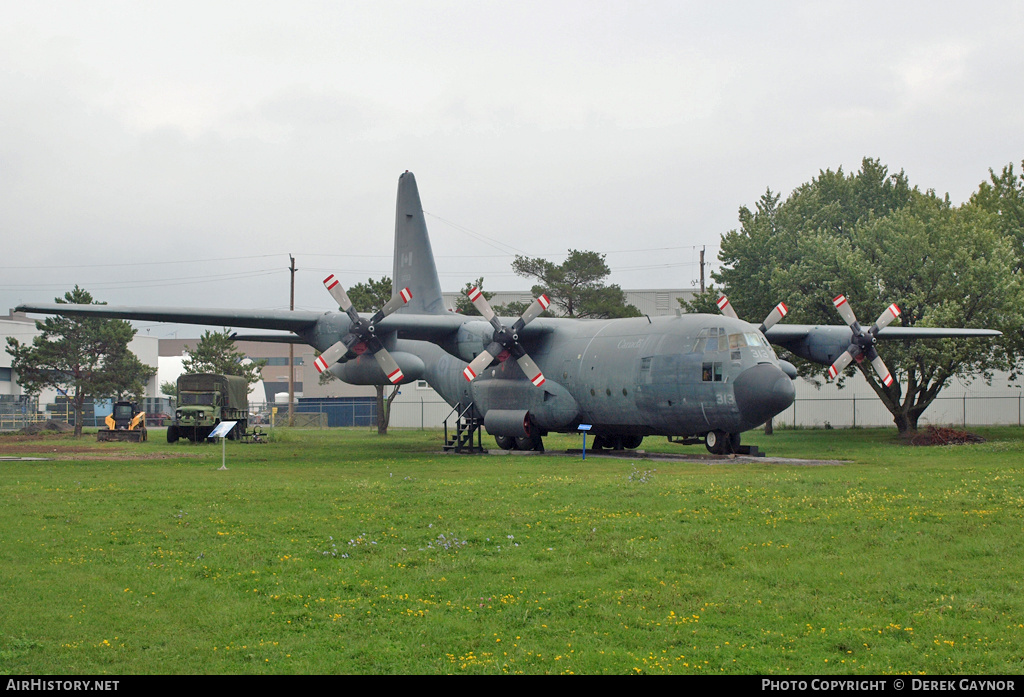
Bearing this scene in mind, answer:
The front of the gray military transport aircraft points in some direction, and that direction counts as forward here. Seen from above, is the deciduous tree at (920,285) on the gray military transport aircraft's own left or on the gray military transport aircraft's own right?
on the gray military transport aircraft's own left

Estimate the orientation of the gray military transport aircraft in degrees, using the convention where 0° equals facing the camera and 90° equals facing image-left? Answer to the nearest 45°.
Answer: approximately 315°

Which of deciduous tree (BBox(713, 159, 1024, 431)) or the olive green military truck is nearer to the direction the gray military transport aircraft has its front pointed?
the deciduous tree

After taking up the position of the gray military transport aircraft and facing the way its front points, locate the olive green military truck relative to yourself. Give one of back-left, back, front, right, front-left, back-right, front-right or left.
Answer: back
